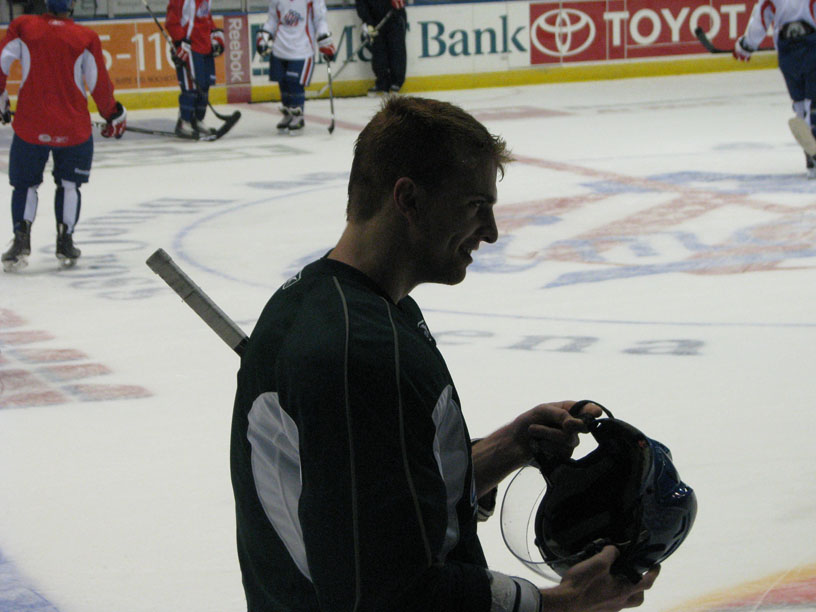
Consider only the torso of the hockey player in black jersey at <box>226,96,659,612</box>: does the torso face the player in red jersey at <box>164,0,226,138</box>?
no

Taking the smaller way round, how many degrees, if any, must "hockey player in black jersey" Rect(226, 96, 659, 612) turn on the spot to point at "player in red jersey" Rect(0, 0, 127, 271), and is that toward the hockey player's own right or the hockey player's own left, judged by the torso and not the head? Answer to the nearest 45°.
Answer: approximately 90° to the hockey player's own left

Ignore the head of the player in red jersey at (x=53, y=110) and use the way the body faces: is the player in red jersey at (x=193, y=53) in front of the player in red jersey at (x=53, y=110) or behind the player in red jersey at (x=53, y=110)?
in front

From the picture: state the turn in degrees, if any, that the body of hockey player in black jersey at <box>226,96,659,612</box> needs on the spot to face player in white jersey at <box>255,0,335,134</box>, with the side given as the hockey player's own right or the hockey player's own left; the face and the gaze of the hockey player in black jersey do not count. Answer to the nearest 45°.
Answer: approximately 90° to the hockey player's own left

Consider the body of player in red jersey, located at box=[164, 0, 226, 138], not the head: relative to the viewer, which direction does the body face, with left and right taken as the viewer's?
facing the viewer and to the right of the viewer

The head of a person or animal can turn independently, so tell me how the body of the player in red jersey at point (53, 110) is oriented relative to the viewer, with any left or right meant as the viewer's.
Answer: facing away from the viewer

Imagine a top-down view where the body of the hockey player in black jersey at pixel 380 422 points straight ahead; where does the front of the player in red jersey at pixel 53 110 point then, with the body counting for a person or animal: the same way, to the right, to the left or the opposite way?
to the left

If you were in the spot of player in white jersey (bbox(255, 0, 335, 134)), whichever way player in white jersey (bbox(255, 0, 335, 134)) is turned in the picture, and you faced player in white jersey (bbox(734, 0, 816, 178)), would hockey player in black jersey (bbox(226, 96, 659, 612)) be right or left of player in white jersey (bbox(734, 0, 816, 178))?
right

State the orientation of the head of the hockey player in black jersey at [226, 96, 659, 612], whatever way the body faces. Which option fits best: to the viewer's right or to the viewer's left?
to the viewer's right

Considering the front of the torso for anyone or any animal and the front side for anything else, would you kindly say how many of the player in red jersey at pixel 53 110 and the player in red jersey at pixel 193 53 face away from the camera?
1

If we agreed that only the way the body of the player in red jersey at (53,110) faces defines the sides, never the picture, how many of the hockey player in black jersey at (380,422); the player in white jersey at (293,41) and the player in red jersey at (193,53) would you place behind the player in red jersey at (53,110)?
1

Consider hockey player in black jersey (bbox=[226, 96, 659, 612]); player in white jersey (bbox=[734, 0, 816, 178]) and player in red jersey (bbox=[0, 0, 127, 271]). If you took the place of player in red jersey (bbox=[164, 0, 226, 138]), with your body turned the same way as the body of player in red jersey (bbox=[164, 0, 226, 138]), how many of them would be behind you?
0

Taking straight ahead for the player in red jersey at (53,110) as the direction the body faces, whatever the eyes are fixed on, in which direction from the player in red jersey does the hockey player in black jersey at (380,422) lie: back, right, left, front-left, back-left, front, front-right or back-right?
back

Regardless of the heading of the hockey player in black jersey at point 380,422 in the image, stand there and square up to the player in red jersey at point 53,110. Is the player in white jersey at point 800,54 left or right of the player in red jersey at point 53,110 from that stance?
right

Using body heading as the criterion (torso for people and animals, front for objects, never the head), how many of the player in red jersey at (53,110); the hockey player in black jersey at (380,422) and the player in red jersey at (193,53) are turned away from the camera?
1

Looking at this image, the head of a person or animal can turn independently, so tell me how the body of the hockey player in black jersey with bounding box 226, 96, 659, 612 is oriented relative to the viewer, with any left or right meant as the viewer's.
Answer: facing to the right of the viewer

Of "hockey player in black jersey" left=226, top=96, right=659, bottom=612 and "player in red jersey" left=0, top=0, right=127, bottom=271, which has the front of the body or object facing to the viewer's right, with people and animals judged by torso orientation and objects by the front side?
the hockey player in black jersey
